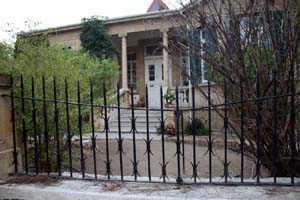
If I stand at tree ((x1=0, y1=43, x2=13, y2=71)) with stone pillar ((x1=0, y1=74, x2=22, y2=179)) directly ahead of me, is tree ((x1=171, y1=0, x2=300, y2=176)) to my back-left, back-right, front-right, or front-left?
front-left

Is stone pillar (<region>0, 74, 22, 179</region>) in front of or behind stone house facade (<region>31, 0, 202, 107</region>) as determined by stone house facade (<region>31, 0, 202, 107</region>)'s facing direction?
in front

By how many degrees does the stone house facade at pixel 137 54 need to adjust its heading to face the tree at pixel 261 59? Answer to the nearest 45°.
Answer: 0° — it already faces it

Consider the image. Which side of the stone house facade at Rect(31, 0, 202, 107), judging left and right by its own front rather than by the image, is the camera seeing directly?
front

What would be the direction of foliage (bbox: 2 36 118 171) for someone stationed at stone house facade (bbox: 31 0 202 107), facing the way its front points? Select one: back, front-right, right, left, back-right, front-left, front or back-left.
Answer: front

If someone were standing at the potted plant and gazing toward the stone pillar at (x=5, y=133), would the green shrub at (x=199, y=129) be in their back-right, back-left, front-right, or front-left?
front-left
